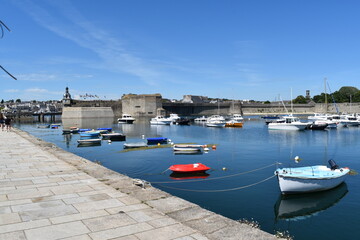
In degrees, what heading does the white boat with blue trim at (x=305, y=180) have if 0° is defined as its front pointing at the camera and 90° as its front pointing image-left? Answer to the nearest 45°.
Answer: approximately 45°

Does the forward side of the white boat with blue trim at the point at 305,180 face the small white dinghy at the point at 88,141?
no

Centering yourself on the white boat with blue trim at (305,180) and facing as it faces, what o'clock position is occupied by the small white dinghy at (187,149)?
The small white dinghy is roughly at 3 o'clock from the white boat with blue trim.

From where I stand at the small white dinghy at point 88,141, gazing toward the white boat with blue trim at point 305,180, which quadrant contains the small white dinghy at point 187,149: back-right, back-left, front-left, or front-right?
front-left
